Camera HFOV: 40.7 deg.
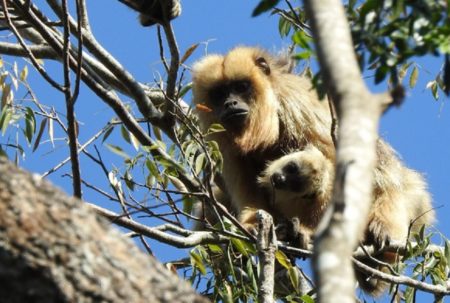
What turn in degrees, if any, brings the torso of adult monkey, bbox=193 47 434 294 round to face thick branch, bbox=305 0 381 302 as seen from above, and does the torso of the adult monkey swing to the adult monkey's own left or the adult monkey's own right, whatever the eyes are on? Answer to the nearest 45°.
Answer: approximately 45° to the adult monkey's own left

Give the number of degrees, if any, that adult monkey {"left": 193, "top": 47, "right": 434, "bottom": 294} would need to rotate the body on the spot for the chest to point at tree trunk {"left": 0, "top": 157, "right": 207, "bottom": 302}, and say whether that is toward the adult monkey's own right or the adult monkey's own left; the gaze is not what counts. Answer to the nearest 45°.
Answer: approximately 45° to the adult monkey's own left

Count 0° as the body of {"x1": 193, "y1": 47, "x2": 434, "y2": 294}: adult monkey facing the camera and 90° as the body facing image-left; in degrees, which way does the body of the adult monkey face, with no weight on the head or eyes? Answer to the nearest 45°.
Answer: approximately 45°
